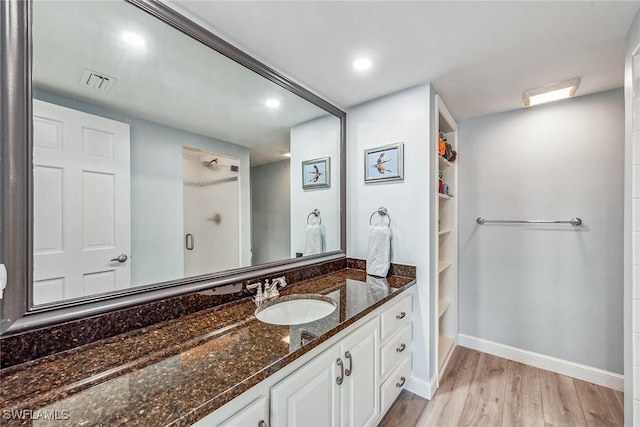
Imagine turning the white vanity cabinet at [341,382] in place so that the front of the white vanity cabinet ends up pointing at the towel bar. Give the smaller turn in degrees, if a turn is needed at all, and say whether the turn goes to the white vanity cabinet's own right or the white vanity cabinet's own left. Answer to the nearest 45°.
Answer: approximately 90° to the white vanity cabinet's own left

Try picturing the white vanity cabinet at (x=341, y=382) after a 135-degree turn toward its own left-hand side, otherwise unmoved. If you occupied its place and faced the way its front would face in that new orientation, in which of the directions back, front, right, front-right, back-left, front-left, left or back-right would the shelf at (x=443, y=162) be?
front-right

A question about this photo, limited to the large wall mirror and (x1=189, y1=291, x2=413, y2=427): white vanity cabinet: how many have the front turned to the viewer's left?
0

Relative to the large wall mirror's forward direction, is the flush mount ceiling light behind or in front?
in front

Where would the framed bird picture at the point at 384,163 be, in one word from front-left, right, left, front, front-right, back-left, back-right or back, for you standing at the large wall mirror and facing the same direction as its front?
front-left

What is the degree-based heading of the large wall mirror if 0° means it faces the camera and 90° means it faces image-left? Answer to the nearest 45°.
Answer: approximately 315°

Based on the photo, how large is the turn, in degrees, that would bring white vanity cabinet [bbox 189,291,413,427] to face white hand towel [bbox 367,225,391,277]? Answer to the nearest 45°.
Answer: approximately 90° to its left

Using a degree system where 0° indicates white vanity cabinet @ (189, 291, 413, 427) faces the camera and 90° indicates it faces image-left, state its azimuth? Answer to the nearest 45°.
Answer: approximately 315°

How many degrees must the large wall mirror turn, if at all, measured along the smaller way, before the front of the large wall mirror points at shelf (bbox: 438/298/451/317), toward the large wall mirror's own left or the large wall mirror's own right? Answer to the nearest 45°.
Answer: approximately 45° to the large wall mirror's own left
